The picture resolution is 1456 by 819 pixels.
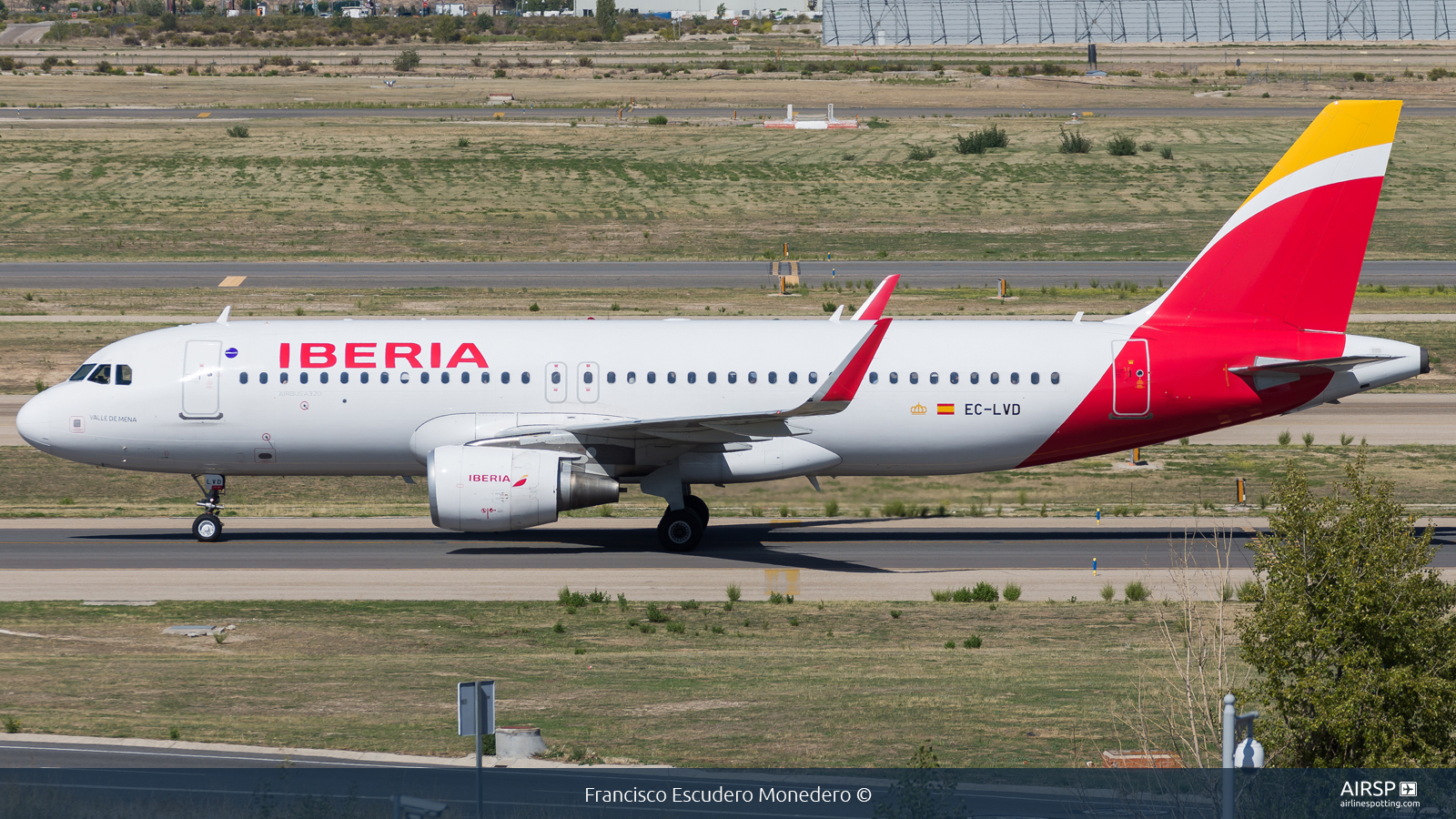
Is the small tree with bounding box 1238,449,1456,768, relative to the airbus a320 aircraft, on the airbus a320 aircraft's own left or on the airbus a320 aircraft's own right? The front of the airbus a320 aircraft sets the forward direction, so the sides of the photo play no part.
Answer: on the airbus a320 aircraft's own left

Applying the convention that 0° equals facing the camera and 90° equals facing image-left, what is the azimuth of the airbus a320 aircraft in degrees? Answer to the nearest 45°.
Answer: approximately 90°
